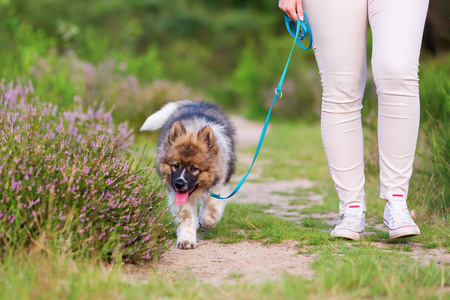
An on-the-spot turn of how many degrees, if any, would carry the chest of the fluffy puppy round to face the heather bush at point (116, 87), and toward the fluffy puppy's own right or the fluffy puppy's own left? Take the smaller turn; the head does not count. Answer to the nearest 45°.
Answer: approximately 180°

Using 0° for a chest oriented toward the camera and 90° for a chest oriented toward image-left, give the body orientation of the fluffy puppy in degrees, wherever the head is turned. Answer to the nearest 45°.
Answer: approximately 0°

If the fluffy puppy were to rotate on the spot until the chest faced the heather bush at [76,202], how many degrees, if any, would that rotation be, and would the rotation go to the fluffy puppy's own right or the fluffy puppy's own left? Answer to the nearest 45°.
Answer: approximately 45° to the fluffy puppy's own right

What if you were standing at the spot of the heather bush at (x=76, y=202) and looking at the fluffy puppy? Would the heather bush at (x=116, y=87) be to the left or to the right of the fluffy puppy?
left
